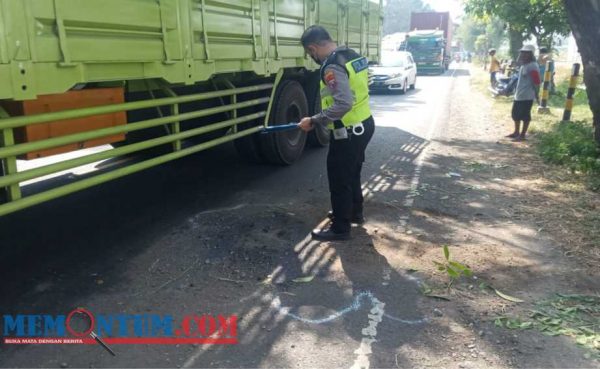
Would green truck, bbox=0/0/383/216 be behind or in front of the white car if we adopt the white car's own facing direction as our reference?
in front

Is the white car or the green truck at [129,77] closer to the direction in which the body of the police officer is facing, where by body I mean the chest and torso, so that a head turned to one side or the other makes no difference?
the green truck

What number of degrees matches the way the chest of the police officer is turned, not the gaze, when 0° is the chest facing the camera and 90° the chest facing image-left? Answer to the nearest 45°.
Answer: approximately 90°

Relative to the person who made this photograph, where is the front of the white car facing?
facing the viewer and to the left of the viewer

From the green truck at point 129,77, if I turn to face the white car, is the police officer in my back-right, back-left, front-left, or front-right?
front-right

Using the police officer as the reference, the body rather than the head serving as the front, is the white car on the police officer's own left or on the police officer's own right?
on the police officer's own right

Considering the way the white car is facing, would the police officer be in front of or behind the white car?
in front

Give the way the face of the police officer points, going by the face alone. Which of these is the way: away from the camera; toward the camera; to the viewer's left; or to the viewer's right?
to the viewer's left

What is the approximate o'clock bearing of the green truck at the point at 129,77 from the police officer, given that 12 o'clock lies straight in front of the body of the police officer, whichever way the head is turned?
The green truck is roughly at 11 o'clock from the police officer.
